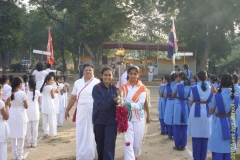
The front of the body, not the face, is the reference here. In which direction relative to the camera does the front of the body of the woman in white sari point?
toward the camera

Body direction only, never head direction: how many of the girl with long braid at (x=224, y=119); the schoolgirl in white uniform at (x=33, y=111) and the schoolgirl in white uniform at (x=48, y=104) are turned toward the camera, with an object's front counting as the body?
0

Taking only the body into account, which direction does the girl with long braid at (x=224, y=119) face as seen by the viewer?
away from the camera

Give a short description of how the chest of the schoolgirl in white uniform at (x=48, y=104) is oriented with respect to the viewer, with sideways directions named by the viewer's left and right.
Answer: facing away from the viewer and to the right of the viewer

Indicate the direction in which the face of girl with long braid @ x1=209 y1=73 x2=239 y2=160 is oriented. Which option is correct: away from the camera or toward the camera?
away from the camera

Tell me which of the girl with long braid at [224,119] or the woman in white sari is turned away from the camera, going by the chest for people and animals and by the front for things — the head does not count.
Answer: the girl with long braid

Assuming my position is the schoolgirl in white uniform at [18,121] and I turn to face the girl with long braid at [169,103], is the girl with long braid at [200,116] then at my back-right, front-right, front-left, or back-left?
front-right

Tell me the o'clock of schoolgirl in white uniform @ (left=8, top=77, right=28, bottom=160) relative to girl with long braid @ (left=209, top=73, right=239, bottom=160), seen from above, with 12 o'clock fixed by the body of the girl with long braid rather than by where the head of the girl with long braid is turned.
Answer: The schoolgirl in white uniform is roughly at 9 o'clock from the girl with long braid.
